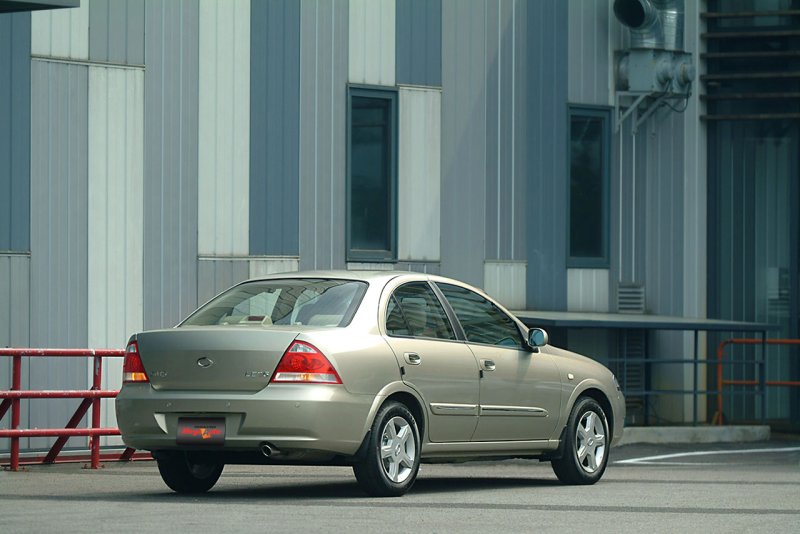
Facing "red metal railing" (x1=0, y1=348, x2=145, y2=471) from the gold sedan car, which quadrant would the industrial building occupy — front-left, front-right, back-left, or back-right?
front-right

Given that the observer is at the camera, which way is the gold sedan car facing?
facing away from the viewer and to the right of the viewer

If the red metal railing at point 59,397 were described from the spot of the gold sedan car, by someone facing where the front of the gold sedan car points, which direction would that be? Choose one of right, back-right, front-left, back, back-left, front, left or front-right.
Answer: left

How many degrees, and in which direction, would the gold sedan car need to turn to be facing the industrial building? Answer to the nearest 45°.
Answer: approximately 45° to its left

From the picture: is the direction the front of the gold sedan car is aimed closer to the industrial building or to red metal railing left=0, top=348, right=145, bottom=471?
the industrial building

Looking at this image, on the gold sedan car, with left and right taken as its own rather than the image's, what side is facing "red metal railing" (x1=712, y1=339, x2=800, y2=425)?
front
